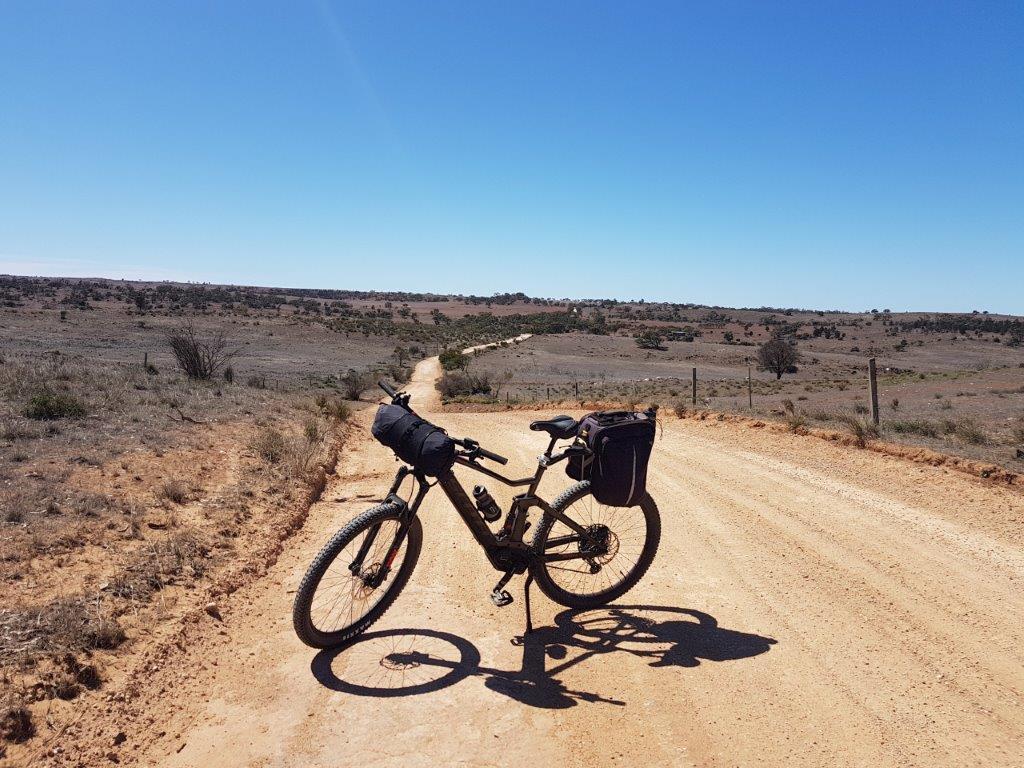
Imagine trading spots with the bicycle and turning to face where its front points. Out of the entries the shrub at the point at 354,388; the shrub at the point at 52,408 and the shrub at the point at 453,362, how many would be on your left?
0

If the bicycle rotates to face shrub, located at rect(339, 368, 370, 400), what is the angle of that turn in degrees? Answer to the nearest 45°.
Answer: approximately 90° to its right

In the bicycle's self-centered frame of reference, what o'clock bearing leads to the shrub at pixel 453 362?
The shrub is roughly at 3 o'clock from the bicycle.

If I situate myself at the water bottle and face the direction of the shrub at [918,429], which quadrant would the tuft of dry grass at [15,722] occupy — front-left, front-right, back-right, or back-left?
back-left

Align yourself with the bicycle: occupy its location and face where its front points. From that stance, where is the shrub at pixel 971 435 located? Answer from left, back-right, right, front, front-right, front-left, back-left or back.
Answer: back-right

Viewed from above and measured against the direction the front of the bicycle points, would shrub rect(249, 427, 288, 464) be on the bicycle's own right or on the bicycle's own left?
on the bicycle's own right

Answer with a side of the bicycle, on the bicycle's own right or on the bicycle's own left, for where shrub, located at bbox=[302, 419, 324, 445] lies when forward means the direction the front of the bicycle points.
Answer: on the bicycle's own right

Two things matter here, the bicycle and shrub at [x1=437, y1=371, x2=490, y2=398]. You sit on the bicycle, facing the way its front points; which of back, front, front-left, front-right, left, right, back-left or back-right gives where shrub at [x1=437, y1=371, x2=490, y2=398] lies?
right

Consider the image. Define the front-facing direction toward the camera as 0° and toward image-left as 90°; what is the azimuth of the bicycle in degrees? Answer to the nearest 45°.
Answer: approximately 90°
